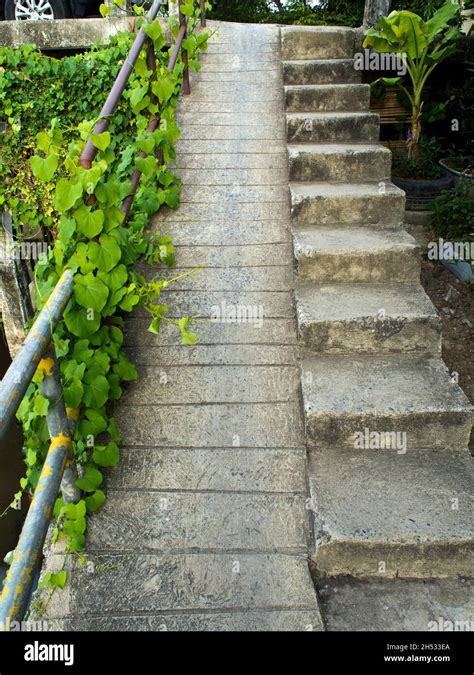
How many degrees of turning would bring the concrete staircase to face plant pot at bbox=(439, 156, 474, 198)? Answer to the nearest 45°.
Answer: approximately 180°

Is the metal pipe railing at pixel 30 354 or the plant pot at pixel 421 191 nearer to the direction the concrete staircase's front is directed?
the metal pipe railing

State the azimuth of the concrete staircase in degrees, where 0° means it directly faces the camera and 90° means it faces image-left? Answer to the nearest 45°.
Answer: approximately 0°

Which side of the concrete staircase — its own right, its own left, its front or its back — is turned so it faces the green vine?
right

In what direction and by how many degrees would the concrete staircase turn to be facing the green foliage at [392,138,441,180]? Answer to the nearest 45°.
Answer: approximately 180°

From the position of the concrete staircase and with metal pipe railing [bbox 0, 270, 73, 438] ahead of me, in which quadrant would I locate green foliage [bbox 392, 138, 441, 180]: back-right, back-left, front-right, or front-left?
back-right

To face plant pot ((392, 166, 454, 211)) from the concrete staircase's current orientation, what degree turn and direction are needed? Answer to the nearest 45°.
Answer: approximately 180°

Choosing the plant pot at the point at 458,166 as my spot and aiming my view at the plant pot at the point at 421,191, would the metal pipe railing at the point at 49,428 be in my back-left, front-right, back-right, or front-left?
front-left

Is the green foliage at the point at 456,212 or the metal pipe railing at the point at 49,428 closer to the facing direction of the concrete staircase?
the metal pipe railing

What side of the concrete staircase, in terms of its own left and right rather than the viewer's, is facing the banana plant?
back

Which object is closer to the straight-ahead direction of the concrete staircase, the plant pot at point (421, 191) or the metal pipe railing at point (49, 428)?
the metal pipe railing
